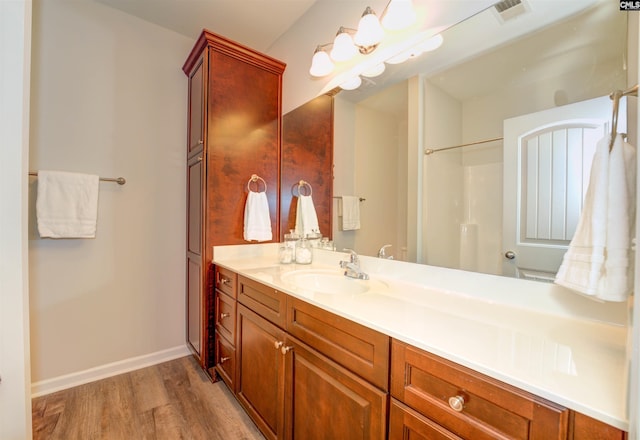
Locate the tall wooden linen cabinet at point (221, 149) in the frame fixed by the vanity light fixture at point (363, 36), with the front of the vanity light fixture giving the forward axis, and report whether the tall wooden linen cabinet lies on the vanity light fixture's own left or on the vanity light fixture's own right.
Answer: on the vanity light fixture's own right

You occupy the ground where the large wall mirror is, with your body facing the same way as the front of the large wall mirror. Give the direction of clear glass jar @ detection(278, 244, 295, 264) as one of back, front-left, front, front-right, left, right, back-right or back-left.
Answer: front-right

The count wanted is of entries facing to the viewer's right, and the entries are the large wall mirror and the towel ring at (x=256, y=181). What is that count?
0

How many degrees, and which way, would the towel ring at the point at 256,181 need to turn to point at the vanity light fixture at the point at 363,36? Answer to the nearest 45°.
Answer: approximately 45° to its left

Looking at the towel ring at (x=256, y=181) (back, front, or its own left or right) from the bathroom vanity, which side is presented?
front

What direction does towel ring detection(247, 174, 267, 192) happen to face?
toward the camera

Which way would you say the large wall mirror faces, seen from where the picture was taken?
facing the viewer and to the left of the viewer

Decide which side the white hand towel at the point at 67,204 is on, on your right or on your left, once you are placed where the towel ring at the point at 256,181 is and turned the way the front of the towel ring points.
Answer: on your right

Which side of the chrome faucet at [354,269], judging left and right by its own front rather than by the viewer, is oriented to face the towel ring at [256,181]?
right
